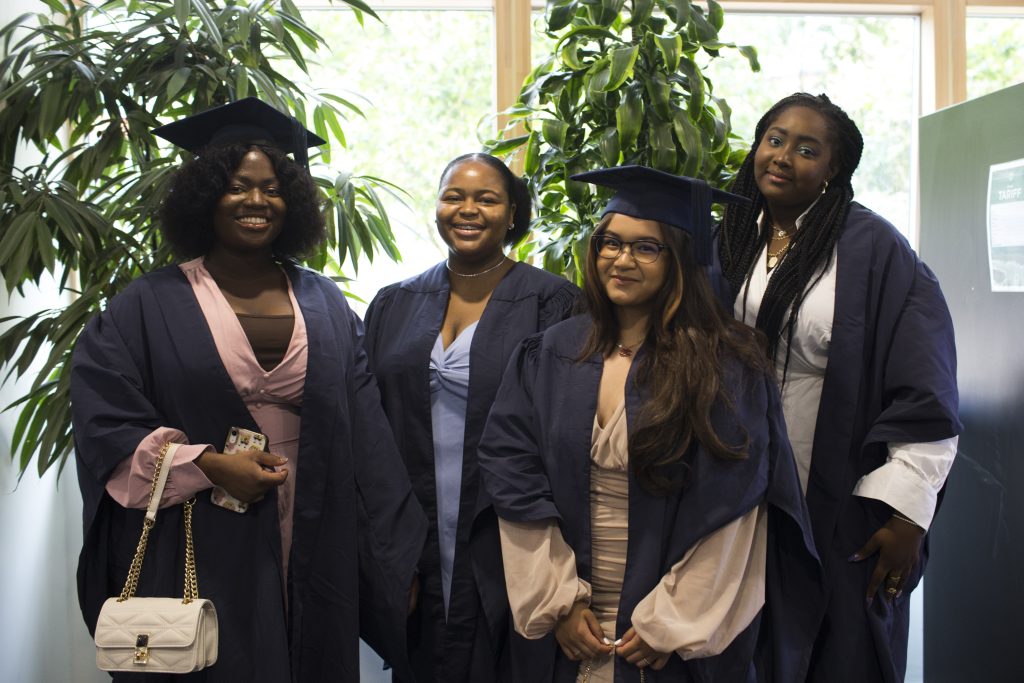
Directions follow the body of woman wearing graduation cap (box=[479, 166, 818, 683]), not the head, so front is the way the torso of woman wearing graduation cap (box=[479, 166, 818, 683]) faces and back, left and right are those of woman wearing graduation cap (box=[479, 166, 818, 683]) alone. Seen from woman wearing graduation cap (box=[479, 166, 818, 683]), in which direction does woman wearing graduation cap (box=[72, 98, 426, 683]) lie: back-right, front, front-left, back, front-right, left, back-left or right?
front-right

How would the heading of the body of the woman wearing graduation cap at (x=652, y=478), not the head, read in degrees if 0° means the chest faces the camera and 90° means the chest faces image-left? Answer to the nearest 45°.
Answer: approximately 45°

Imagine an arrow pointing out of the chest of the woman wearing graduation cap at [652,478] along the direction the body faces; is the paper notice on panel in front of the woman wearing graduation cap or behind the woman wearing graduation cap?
behind

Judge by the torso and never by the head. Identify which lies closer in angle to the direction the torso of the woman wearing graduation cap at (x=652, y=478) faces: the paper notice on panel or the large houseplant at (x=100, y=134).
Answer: the large houseplant

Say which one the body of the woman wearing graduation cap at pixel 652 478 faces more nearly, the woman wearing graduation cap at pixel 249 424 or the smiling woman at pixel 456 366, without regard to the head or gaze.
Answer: the woman wearing graduation cap

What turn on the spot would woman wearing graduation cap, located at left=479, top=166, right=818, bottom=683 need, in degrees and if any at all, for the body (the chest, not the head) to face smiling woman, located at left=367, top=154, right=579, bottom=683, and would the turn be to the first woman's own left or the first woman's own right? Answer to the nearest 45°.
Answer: approximately 90° to the first woman's own right

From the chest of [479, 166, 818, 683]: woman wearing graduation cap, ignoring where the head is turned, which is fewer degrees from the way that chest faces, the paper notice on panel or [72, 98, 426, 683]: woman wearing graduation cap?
the woman wearing graduation cap
